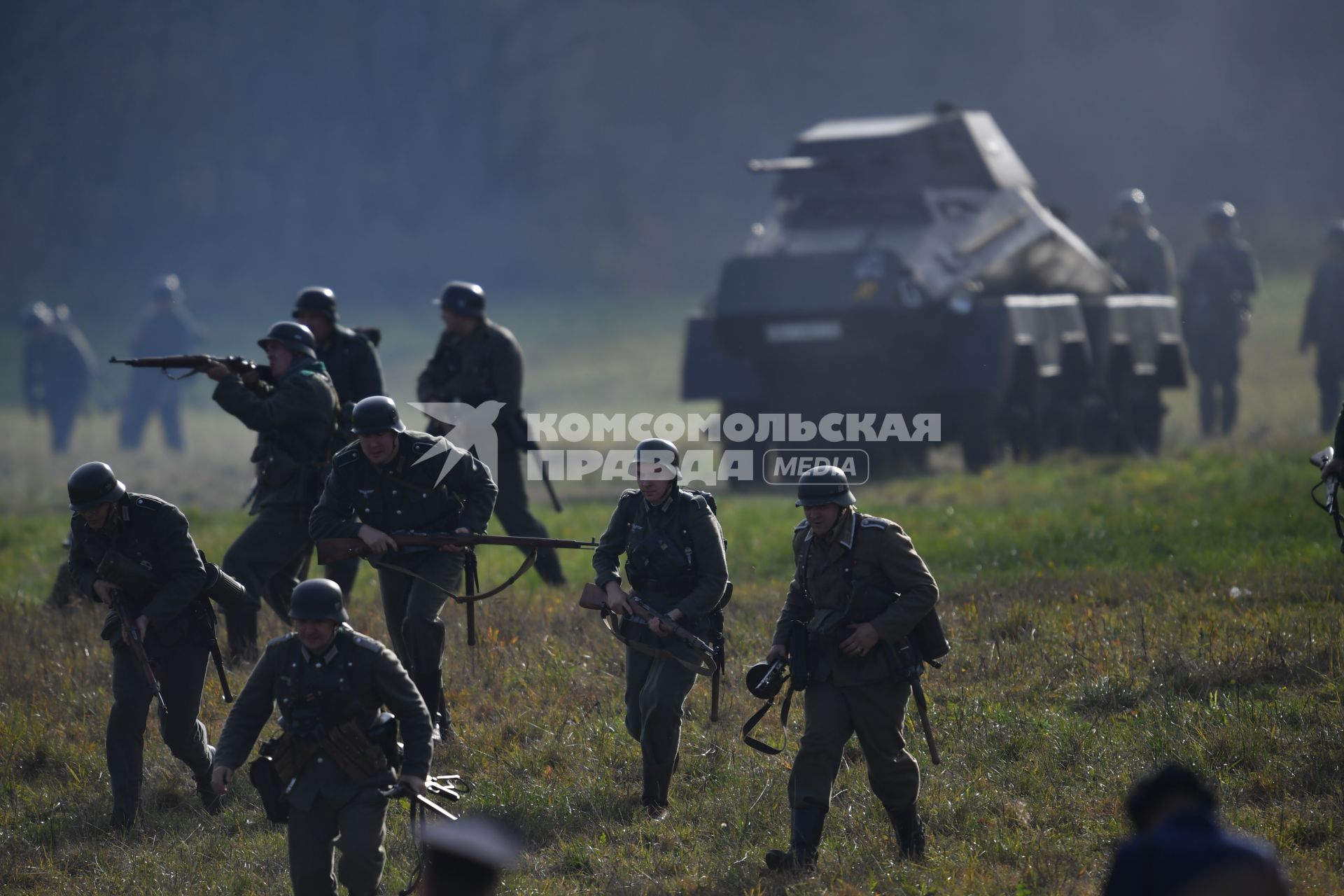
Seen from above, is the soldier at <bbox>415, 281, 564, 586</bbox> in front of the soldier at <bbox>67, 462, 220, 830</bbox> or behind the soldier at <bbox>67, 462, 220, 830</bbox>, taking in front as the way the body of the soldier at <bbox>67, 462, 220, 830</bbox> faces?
behind

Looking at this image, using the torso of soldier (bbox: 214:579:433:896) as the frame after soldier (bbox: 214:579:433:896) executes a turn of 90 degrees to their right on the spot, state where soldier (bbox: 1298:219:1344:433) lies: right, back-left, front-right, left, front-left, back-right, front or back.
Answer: back-right

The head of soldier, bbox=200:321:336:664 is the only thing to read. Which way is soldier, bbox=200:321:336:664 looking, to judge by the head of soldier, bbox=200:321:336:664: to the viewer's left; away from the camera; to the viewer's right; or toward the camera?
to the viewer's left

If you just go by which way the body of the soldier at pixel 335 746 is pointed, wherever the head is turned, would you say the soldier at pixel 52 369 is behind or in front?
behind

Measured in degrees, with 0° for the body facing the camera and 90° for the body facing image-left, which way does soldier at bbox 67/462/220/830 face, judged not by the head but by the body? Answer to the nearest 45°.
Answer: approximately 45°

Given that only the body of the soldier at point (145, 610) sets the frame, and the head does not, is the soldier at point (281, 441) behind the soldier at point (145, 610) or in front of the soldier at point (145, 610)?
behind

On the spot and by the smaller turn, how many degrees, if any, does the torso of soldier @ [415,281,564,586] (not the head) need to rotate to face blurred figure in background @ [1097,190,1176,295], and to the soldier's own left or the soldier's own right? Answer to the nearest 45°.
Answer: approximately 180°

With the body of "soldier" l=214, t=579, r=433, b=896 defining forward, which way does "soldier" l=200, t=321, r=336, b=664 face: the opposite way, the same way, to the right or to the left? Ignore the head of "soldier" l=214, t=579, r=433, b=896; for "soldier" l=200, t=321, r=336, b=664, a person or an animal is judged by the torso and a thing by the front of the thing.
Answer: to the right

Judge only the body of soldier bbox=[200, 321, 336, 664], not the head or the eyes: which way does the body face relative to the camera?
to the viewer's left

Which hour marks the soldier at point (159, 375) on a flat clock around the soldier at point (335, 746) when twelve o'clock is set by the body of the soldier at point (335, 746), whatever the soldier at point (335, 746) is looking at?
the soldier at point (159, 375) is roughly at 6 o'clock from the soldier at point (335, 746).
